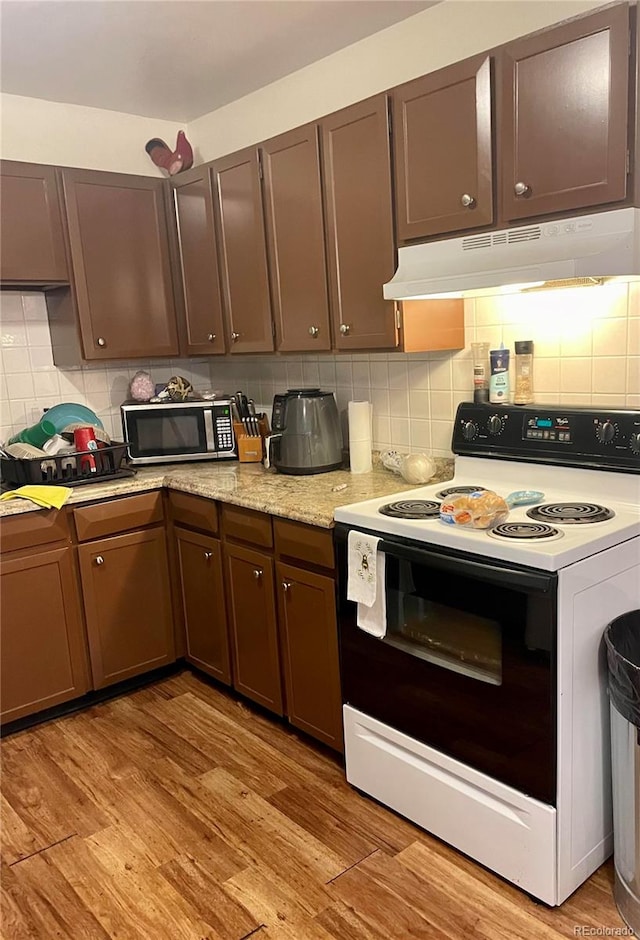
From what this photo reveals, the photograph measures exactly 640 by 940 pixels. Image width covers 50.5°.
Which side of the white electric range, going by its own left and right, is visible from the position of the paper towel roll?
right

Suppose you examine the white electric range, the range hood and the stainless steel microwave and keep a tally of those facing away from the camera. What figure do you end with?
0

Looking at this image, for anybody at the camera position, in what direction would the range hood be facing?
facing the viewer and to the left of the viewer

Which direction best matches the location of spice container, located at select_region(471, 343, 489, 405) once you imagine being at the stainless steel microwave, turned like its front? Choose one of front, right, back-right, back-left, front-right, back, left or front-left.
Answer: front-left

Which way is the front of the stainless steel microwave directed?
toward the camera

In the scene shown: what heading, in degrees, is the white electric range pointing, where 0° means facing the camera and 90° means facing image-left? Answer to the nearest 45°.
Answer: approximately 45°

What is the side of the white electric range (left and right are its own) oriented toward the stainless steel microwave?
right

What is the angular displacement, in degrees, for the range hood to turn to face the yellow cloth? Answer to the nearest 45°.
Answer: approximately 45° to its right

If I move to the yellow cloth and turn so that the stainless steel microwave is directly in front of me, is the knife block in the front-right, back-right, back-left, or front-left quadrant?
front-right

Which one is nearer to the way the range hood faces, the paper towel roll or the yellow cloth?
the yellow cloth

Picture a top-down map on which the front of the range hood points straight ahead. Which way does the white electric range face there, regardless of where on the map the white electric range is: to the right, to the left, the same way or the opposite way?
the same way

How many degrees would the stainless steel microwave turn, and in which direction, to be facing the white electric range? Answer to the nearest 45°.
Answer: approximately 45° to its left
